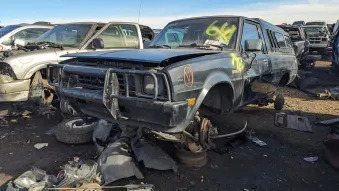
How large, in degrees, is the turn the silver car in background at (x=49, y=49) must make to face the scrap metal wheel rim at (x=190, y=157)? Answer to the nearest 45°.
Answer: approximately 90° to its left

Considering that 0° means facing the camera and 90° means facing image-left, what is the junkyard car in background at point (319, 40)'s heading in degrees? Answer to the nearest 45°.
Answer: approximately 0°

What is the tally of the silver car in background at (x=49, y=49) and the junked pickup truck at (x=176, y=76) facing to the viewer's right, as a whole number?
0

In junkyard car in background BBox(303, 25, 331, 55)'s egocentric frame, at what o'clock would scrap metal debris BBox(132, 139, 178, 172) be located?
The scrap metal debris is roughly at 12 o'clock from the junkyard car in background.

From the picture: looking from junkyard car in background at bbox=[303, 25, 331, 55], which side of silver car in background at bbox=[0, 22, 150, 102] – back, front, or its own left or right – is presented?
back

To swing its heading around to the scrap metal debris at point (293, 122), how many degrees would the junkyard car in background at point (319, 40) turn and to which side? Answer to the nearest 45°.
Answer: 0° — it already faces it

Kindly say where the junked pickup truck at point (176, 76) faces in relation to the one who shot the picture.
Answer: facing the viewer and to the left of the viewer

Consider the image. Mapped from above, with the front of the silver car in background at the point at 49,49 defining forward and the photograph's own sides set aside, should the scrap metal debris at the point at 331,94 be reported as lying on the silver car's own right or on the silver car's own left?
on the silver car's own left

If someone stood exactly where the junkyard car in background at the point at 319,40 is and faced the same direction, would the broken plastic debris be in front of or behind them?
in front

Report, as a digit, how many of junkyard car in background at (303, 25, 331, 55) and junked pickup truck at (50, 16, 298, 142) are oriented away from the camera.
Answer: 0

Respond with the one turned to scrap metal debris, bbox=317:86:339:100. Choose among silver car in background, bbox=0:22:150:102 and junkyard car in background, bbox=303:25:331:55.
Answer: the junkyard car in background

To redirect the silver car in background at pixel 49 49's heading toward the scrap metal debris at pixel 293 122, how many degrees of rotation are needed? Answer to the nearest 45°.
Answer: approximately 90° to its left
